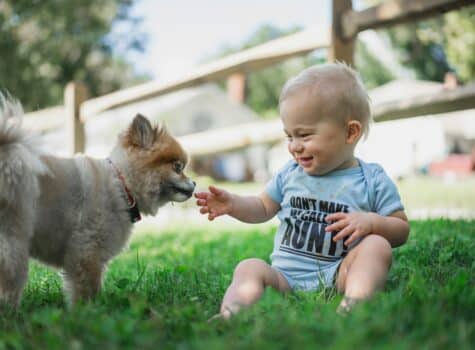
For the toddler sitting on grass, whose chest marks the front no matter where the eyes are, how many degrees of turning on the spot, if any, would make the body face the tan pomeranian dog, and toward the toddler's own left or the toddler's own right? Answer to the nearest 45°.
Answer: approximately 45° to the toddler's own right

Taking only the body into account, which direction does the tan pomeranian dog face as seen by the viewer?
to the viewer's right

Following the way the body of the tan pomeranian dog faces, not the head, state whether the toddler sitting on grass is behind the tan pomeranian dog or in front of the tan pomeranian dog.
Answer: in front

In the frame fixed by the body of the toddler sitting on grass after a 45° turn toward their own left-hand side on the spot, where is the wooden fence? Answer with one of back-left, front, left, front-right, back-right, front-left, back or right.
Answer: back

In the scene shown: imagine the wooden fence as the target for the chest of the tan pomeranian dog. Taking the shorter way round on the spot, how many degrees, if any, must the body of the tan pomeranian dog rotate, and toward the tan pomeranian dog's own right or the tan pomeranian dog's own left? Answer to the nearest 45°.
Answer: approximately 45° to the tan pomeranian dog's own left

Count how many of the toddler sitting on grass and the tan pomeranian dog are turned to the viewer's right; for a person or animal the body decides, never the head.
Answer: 1
